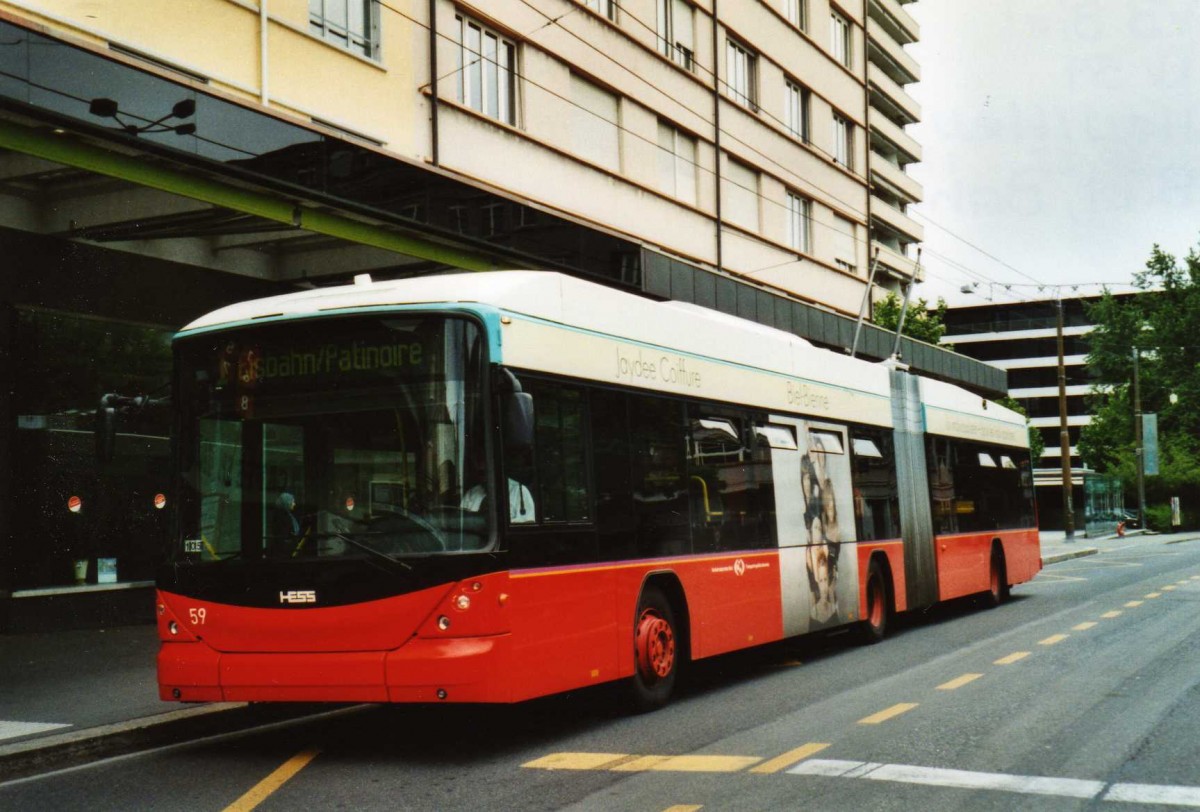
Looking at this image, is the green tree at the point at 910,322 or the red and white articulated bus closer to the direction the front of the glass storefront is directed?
the red and white articulated bus

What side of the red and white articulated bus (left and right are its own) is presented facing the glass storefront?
right

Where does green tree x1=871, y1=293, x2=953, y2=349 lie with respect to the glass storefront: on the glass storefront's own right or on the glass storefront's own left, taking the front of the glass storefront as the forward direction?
on the glass storefront's own left

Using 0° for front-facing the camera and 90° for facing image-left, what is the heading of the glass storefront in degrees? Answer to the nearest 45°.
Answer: approximately 315°

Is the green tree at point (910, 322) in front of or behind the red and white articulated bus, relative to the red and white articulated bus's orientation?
behind
